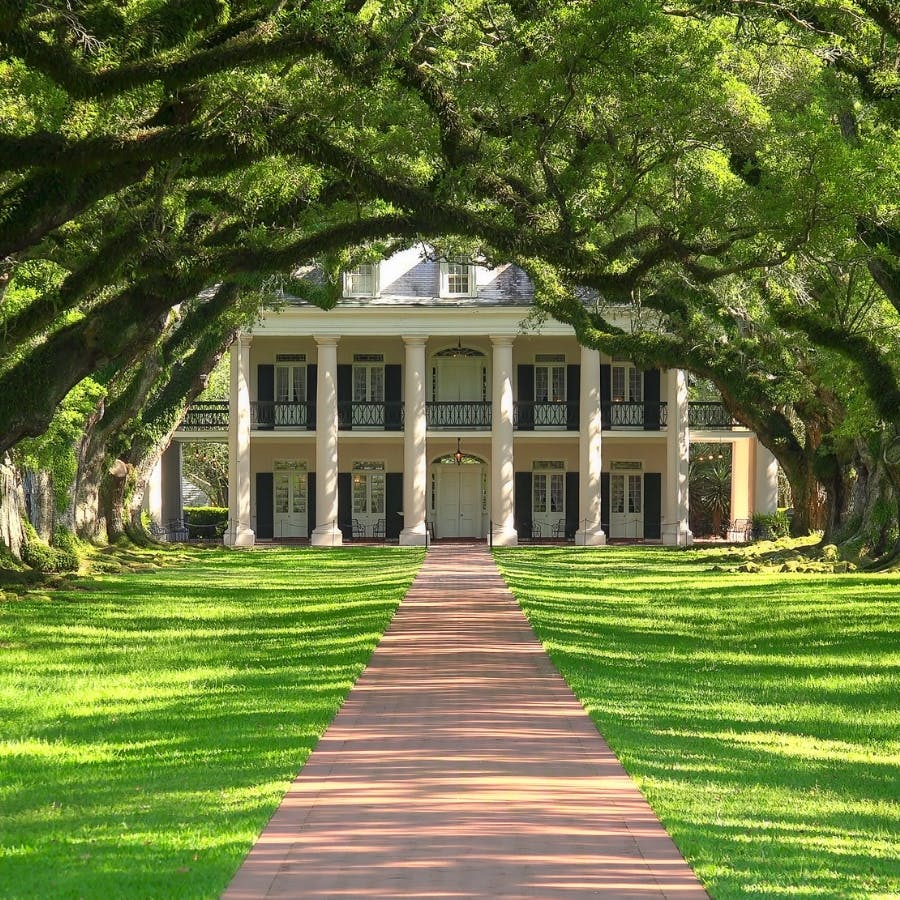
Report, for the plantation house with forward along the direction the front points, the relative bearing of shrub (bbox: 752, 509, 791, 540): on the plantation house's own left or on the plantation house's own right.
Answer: on the plantation house's own left

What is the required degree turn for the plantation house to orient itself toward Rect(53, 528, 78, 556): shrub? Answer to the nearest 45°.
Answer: approximately 45° to its right

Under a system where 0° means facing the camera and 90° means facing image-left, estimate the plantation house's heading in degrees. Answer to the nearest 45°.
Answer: approximately 0°
